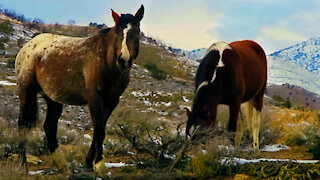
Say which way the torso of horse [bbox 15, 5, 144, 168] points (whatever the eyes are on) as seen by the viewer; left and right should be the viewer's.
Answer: facing the viewer and to the right of the viewer

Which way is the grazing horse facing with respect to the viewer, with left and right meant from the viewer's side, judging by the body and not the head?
facing the viewer and to the left of the viewer

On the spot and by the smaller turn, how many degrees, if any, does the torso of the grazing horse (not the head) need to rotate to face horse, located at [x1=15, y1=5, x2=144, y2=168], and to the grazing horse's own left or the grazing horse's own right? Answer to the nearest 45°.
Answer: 0° — it already faces it

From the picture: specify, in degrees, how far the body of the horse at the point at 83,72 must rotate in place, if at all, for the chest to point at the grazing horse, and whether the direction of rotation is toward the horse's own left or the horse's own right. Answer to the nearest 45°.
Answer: approximately 45° to the horse's own left

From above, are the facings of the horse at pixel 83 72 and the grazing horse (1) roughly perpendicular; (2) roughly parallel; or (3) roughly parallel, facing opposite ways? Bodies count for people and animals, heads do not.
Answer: roughly perpendicular

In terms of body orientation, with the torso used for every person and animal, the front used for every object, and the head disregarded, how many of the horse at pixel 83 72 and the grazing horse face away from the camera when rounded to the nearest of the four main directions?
0
